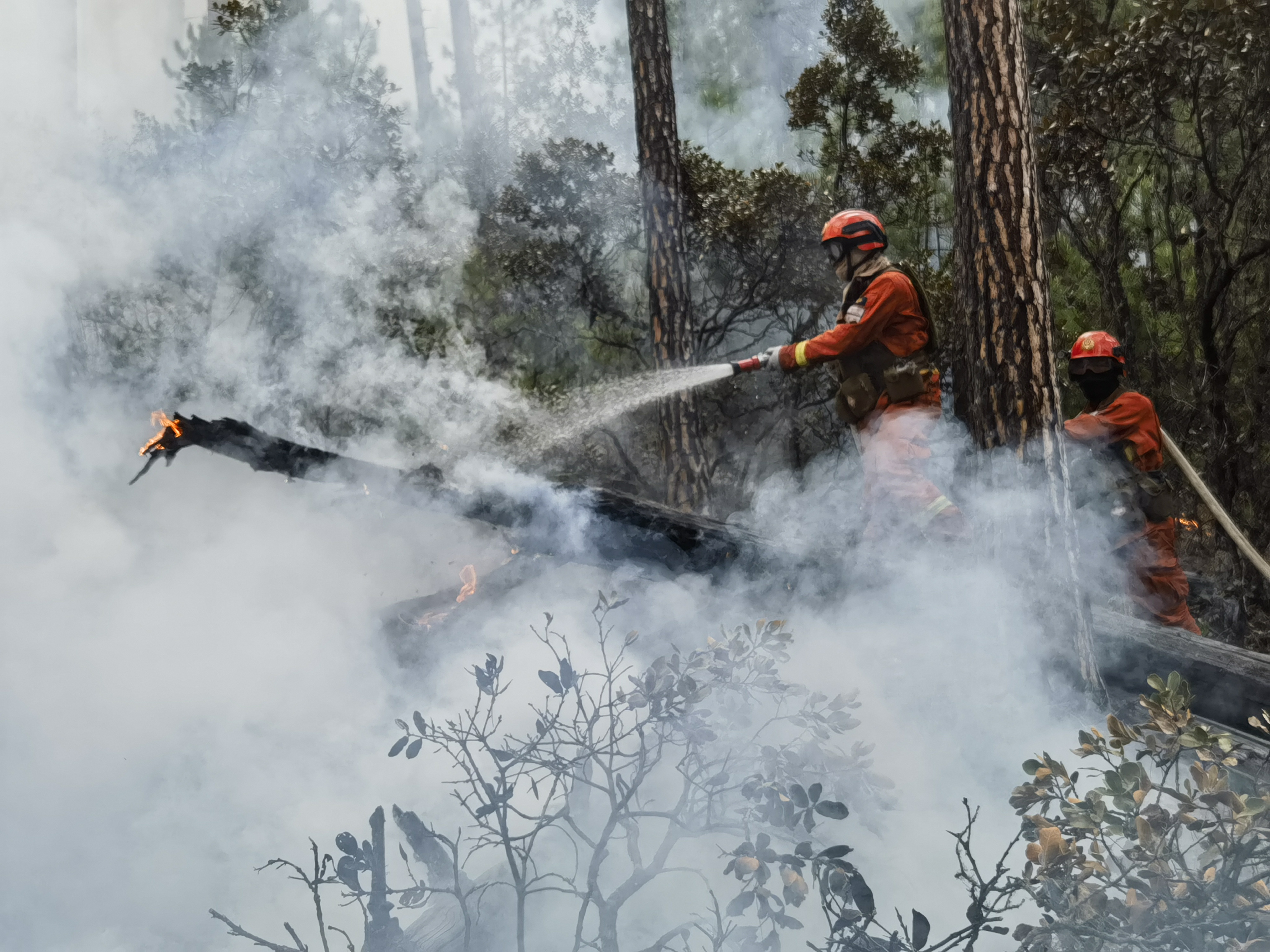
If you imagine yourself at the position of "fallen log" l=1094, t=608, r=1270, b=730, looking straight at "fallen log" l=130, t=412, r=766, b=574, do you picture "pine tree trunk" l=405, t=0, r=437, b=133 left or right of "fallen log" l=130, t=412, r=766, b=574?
right

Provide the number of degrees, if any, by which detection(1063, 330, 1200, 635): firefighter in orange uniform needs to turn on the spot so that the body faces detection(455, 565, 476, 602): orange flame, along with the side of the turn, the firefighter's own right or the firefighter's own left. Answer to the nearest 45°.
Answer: approximately 45° to the firefighter's own right

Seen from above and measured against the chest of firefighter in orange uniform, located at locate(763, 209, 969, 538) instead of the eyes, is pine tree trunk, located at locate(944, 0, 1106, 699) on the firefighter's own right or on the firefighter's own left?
on the firefighter's own left

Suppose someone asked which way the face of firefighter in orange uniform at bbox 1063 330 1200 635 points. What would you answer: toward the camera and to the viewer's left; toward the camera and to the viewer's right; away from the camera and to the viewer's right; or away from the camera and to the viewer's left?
toward the camera and to the viewer's left

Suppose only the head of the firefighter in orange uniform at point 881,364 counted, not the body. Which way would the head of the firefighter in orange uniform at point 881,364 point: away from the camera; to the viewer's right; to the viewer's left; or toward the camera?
to the viewer's left

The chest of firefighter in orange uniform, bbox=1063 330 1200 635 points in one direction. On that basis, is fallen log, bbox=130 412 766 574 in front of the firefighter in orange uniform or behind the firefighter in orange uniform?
in front

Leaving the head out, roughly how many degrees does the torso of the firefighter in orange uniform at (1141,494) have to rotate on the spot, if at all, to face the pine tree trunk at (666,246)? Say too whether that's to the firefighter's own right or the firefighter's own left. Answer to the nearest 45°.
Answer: approximately 90° to the firefighter's own right

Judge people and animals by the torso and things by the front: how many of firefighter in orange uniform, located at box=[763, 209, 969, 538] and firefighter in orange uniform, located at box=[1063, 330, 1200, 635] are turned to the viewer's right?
0

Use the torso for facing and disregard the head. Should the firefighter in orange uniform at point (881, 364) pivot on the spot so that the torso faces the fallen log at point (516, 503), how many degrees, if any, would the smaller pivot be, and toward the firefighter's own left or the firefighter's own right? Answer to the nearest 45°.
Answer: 0° — they already face it

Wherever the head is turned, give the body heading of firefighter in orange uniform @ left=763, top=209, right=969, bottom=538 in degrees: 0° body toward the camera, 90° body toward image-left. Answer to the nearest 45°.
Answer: approximately 90°

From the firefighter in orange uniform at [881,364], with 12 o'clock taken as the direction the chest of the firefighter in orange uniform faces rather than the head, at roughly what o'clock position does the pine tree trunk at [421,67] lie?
The pine tree trunk is roughly at 2 o'clock from the firefighter in orange uniform.

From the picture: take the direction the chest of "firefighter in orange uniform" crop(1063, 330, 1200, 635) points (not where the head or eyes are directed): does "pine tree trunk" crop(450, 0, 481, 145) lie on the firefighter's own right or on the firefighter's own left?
on the firefighter's own right

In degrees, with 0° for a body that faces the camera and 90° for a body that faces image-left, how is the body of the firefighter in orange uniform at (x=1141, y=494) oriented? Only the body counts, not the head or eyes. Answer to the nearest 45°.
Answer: approximately 45°
